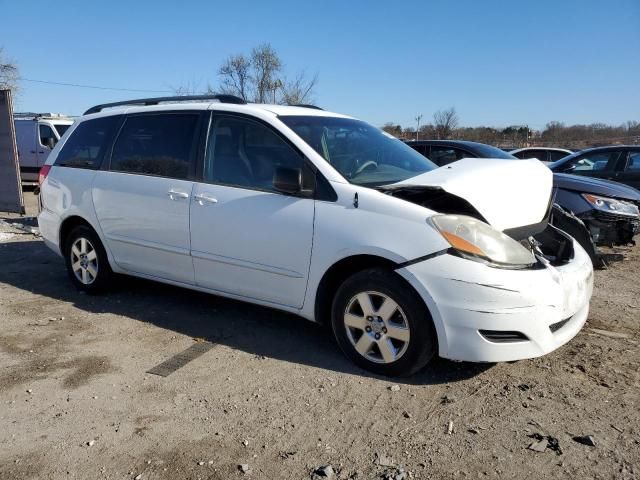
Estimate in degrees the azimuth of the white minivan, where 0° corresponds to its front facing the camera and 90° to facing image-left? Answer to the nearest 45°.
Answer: approximately 315°

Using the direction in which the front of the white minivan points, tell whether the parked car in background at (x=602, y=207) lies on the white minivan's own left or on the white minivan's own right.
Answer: on the white minivan's own left

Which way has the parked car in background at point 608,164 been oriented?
to the viewer's left

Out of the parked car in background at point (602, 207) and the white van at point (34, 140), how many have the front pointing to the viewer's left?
0

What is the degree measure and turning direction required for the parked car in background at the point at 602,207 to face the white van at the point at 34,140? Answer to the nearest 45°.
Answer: approximately 135° to its right

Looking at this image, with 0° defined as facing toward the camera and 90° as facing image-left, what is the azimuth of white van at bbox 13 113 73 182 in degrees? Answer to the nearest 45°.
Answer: approximately 315°

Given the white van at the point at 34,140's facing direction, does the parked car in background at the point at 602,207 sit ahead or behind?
ahead

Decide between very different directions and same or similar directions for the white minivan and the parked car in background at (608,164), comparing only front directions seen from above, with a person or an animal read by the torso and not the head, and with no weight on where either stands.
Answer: very different directions
